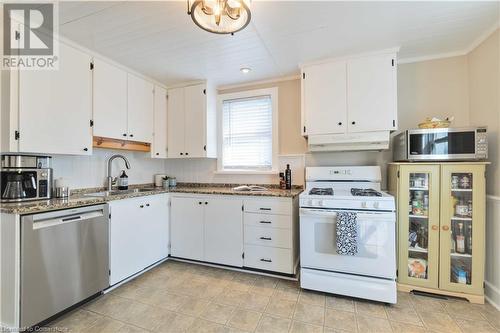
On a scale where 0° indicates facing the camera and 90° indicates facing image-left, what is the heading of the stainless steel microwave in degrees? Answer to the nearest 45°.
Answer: approximately 0°

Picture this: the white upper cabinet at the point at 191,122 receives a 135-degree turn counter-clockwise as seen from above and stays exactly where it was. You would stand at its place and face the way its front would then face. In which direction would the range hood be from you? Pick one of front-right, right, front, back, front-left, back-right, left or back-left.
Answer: front-right

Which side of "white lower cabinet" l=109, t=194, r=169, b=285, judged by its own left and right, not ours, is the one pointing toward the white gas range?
front

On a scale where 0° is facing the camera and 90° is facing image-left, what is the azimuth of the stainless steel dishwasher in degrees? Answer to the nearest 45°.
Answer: approximately 315°

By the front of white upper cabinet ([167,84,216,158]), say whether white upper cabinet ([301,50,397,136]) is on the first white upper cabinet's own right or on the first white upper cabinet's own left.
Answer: on the first white upper cabinet's own left

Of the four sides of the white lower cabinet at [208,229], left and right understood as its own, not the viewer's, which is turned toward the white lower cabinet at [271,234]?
left

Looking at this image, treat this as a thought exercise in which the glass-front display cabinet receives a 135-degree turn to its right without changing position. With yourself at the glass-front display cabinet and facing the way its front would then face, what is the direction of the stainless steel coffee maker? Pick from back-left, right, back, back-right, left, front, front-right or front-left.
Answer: left

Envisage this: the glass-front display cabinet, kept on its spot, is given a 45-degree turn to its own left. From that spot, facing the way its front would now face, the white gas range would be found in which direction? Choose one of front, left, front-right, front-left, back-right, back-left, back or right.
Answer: right

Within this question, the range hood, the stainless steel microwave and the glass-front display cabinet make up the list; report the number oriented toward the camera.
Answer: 3

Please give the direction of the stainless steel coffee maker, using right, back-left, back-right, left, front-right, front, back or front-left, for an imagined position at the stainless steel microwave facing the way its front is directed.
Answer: front-right
